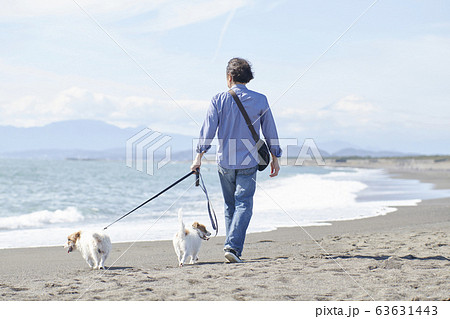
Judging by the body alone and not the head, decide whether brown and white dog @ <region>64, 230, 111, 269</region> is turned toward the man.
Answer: no

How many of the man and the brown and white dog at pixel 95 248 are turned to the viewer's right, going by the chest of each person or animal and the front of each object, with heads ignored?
0

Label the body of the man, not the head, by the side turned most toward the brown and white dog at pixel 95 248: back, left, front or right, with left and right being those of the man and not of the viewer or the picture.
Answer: left

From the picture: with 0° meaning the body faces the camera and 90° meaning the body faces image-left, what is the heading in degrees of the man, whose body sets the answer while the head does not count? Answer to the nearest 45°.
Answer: approximately 180°

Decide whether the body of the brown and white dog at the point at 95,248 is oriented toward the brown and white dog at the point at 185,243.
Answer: no

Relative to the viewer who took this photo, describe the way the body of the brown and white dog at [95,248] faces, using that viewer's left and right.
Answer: facing away from the viewer and to the left of the viewer

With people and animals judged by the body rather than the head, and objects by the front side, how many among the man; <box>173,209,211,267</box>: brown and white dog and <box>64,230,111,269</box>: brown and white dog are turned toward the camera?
0

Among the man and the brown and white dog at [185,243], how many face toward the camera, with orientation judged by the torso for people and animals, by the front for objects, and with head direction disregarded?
0

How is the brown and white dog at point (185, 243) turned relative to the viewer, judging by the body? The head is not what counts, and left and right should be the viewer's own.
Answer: facing away from the viewer and to the right of the viewer
